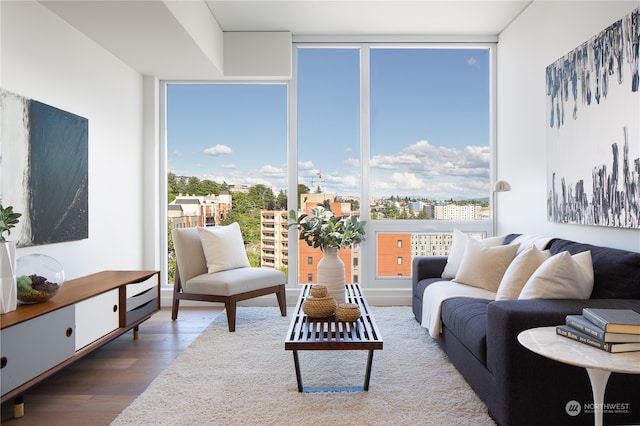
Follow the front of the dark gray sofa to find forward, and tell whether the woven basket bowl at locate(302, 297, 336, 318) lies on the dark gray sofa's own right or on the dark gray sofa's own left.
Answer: on the dark gray sofa's own right

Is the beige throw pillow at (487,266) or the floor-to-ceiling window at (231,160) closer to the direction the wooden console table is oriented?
the beige throw pillow

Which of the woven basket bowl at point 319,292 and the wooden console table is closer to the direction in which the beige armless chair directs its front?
the woven basket bowl

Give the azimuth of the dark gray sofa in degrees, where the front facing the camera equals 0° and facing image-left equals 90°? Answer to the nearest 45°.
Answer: approximately 45°

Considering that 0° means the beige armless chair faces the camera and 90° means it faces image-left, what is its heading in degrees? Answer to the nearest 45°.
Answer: approximately 315°

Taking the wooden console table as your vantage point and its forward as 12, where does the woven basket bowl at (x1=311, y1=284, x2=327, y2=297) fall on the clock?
The woven basket bowl is roughly at 11 o'clock from the wooden console table.

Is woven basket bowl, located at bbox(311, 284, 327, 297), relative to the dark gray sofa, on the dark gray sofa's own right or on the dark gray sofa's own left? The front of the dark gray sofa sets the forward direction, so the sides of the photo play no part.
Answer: on the dark gray sofa's own right

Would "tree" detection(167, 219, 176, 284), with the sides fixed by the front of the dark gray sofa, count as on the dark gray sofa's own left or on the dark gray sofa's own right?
on the dark gray sofa's own right

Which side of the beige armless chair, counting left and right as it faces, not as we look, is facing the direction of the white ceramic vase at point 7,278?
right

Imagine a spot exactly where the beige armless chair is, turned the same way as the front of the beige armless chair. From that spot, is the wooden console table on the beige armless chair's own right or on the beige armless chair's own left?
on the beige armless chair's own right
